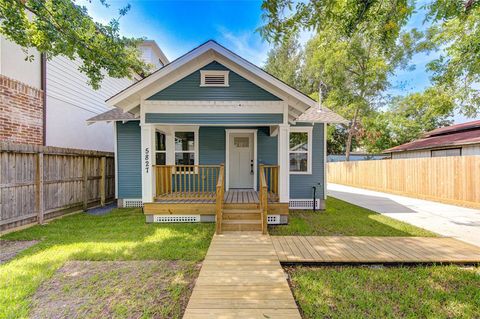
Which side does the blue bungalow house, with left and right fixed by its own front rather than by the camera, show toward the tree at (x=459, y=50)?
left

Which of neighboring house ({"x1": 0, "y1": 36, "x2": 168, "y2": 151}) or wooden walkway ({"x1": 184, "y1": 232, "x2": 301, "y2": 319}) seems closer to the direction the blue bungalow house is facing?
the wooden walkway

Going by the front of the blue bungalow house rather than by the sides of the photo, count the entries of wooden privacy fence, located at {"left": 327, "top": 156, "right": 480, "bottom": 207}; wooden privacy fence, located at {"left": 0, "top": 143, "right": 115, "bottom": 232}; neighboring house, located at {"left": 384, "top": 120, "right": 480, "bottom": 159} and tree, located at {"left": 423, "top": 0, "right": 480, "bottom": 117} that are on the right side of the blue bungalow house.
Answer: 1

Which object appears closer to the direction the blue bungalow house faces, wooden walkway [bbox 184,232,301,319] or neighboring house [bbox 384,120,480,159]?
the wooden walkway

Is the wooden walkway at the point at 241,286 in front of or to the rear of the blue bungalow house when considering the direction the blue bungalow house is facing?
in front

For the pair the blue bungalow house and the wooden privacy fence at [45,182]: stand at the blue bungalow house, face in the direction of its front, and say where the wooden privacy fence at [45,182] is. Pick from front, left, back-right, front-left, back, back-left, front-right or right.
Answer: right
